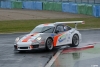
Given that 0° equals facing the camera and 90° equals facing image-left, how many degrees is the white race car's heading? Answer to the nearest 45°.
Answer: approximately 45°
